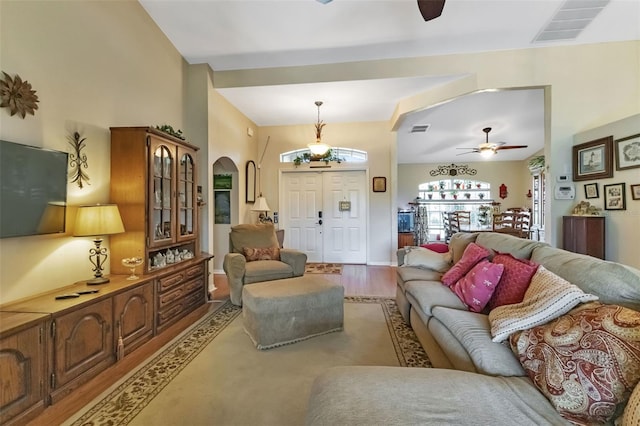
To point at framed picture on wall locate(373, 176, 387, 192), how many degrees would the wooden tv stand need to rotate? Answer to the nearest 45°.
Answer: approximately 45° to its left

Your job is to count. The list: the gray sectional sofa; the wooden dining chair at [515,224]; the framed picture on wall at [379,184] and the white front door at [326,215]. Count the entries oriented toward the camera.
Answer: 2

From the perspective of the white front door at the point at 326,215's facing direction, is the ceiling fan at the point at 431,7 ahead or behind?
ahead

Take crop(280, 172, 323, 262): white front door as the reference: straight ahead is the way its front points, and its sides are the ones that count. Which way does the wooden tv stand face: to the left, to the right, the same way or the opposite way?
to the left

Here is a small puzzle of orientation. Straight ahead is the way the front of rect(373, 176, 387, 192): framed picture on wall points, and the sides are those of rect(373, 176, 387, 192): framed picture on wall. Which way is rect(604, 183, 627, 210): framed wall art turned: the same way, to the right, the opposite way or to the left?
to the right

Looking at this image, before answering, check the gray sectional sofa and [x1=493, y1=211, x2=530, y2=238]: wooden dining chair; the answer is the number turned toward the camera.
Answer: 0

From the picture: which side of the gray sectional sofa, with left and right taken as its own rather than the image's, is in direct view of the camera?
left

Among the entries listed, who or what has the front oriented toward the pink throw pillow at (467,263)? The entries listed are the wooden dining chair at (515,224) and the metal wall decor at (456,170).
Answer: the metal wall decor

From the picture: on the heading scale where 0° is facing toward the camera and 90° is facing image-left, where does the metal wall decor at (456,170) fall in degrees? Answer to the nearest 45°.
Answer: approximately 0°

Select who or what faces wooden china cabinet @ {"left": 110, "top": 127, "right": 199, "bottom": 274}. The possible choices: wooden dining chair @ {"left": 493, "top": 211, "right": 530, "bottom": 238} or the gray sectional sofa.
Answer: the gray sectional sofa

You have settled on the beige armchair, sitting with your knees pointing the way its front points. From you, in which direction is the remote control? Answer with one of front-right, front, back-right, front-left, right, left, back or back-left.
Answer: right

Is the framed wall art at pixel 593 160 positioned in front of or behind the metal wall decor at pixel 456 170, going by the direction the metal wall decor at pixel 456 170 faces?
in front

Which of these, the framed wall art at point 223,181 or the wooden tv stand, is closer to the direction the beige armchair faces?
the wooden tv stand

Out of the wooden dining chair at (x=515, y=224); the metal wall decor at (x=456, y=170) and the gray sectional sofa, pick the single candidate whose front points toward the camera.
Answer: the metal wall decor
